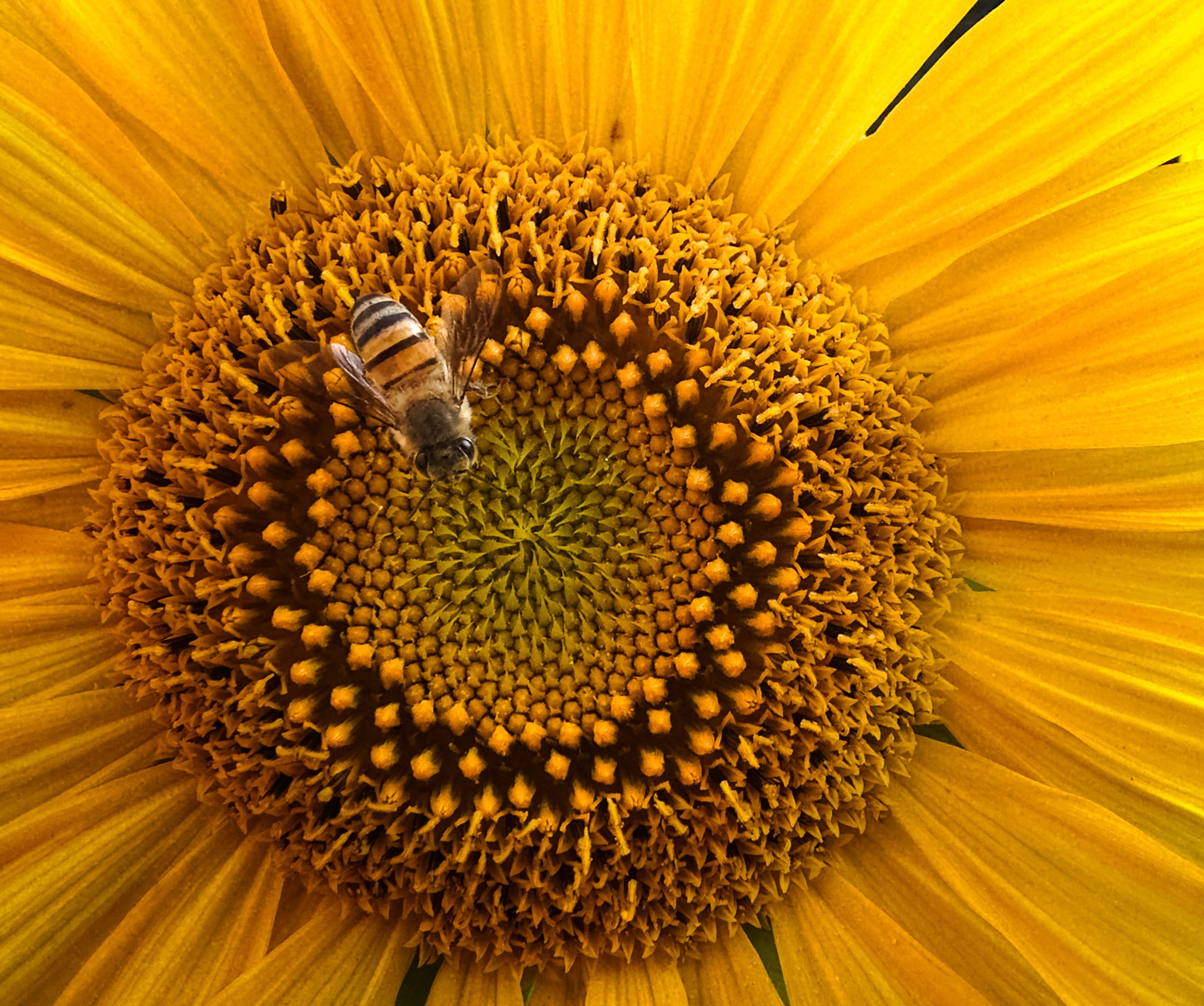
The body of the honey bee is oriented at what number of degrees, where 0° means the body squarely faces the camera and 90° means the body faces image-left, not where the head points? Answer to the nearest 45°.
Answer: approximately 315°

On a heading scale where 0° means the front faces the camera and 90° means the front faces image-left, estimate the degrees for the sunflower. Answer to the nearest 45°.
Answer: approximately 0°
